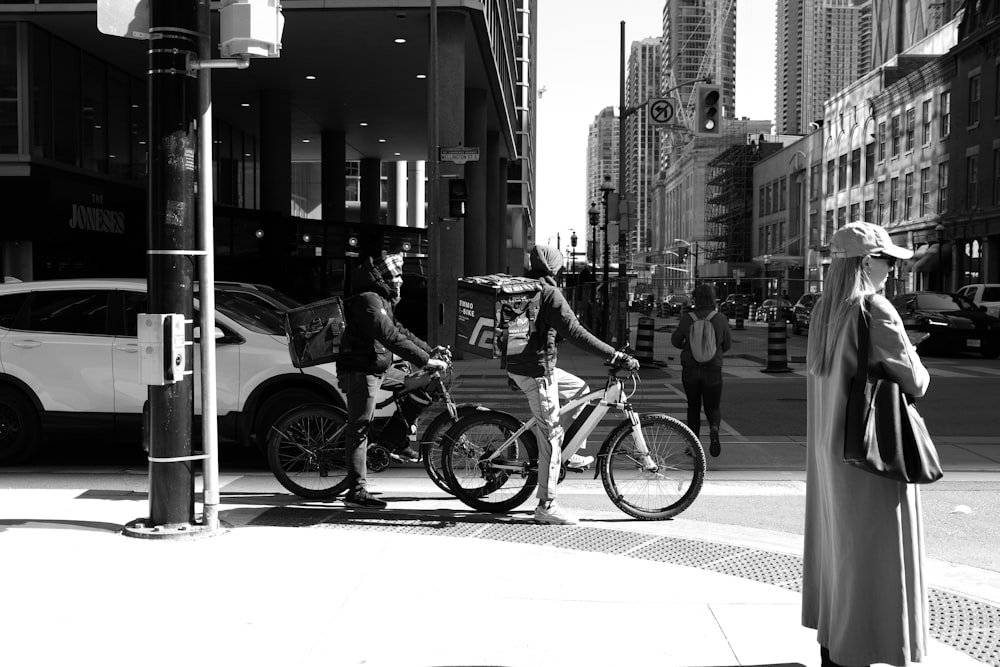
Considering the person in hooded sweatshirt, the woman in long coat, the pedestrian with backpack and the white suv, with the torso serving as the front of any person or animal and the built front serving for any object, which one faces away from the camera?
the pedestrian with backpack

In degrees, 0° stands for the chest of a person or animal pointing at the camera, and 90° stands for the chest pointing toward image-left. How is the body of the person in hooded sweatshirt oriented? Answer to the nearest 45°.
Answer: approximately 270°

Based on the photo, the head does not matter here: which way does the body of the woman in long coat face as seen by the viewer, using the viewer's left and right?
facing to the right of the viewer

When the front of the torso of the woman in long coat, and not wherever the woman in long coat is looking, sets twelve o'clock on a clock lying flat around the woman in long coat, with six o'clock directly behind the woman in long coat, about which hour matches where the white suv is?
The white suv is roughly at 7 o'clock from the woman in long coat.

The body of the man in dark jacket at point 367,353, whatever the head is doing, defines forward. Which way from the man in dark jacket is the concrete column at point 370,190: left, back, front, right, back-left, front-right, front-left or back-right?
left

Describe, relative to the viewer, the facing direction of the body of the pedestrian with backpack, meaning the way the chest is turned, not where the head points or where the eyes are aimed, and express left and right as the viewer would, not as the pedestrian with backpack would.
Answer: facing away from the viewer

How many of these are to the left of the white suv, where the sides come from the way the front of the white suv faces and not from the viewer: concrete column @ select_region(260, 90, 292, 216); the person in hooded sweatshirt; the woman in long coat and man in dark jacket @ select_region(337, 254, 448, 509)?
1

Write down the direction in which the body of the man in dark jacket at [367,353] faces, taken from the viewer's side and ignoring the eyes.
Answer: to the viewer's right

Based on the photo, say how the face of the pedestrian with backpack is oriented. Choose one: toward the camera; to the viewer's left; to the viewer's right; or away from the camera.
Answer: away from the camera

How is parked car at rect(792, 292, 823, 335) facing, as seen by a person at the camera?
facing the viewer and to the left of the viewer

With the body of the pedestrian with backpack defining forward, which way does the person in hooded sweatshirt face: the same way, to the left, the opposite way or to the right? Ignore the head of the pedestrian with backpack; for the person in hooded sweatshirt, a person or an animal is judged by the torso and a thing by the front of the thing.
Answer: to the right

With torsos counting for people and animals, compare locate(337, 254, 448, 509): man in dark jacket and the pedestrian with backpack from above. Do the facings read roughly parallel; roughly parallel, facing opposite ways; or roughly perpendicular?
roughly perpendicular

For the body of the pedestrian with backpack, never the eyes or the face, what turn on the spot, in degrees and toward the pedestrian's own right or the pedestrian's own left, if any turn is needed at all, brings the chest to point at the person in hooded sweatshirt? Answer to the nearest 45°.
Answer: approximately 180°
